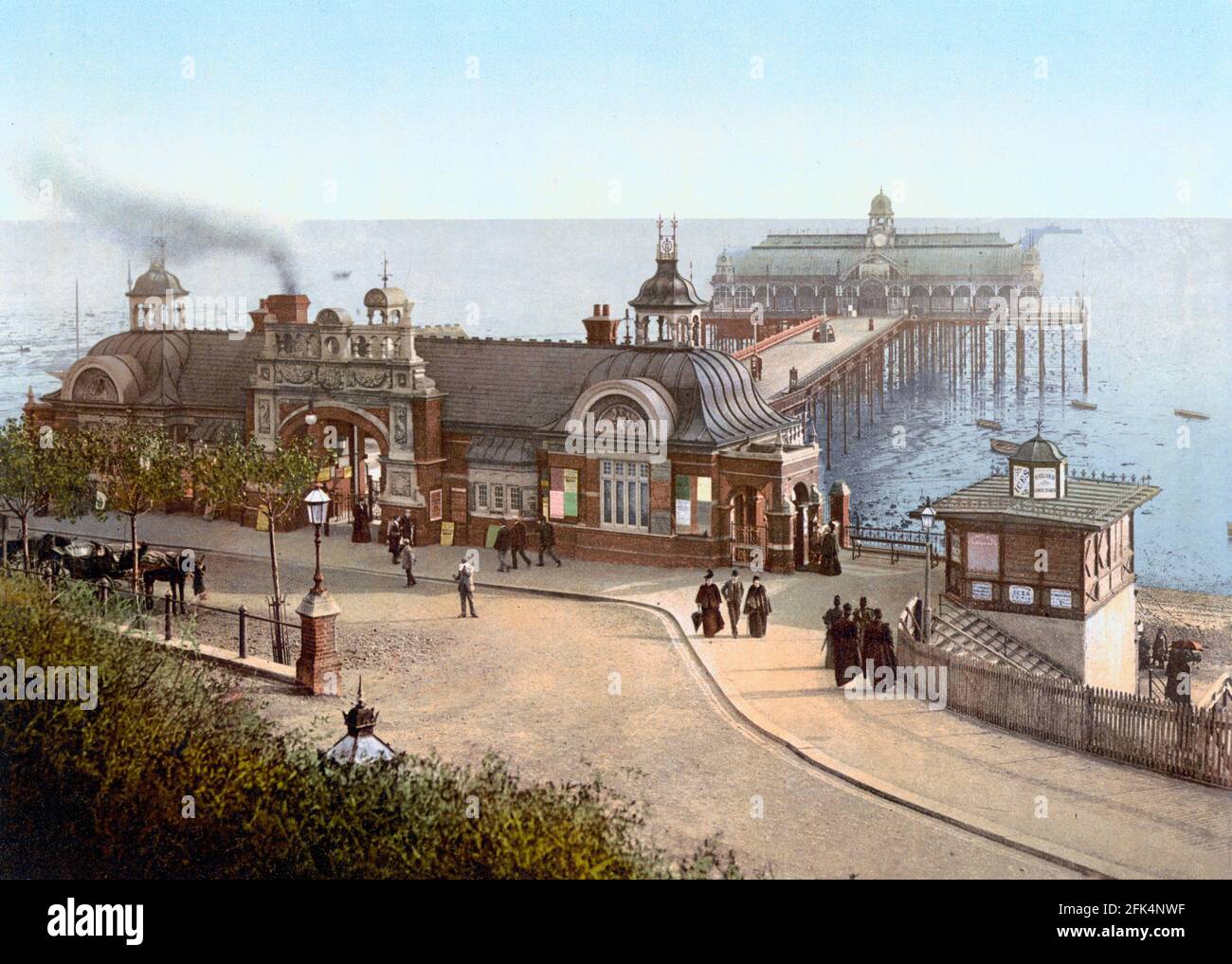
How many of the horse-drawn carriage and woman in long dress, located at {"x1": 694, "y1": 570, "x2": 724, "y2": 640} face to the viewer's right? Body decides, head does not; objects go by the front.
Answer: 1

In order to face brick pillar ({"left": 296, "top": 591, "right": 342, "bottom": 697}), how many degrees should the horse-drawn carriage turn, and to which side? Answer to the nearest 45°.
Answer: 0° — it already faces it

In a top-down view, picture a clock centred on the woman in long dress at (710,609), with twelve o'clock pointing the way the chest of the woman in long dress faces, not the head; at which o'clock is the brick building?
The brick building is roughly at 5 o'clock from the woman in long dress.

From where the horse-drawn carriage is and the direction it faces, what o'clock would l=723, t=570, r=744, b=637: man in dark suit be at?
The man in dark suit is roughly at 1 o'clock from the horse-drawn carriage.

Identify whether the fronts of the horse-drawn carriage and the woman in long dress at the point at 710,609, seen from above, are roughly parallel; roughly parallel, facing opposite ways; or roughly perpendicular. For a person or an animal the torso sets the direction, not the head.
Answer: roughly perpendicular

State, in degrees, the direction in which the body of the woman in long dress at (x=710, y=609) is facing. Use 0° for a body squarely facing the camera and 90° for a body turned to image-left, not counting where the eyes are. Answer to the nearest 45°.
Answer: approximately 0°

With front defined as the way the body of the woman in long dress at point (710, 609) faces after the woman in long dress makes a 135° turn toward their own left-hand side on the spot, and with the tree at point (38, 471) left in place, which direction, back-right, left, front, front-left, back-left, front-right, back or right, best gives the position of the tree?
back-left

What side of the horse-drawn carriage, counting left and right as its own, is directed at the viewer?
right

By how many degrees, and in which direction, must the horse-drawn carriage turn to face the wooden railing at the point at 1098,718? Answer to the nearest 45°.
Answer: approximately 45° to its right

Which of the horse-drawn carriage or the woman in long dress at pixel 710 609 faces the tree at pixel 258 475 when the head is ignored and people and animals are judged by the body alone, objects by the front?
the horse-drawn carriage
